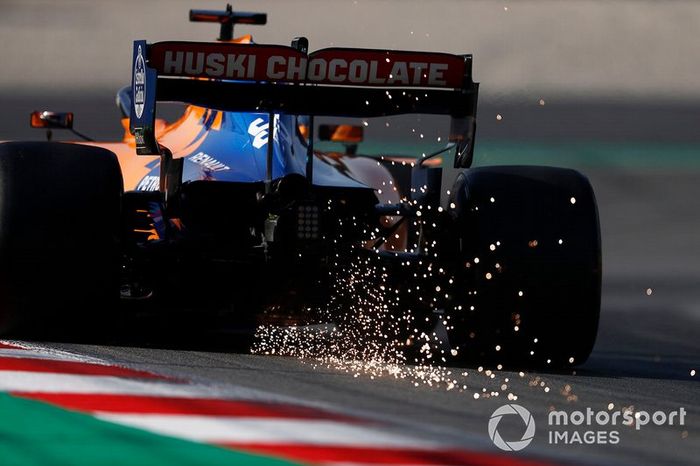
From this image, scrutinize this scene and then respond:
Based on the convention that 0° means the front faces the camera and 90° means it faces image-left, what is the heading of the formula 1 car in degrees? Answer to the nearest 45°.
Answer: approximately 180°
